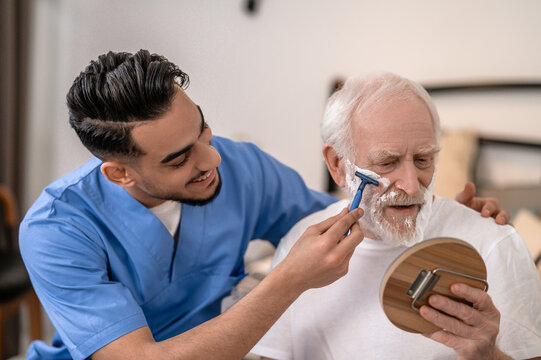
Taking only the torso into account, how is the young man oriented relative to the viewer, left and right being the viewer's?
facing the viewer and to the right of the viewer

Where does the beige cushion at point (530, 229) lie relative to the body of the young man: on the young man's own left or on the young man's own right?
on the young man's own left

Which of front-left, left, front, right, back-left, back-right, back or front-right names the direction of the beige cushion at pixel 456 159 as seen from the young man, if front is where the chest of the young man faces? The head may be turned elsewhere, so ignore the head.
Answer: left

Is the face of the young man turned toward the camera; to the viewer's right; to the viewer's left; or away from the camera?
to the viewer's right
